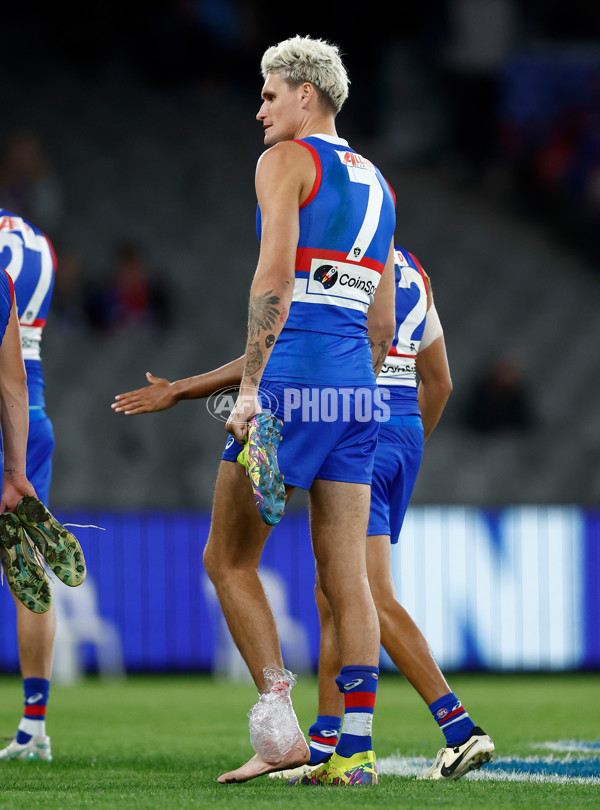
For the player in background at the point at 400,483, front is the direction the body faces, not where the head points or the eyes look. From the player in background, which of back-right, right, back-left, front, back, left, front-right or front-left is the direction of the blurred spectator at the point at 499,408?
front-right

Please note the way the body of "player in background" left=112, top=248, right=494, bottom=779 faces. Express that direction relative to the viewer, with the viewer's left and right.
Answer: facing away from the viewer and to the left of the viewer
